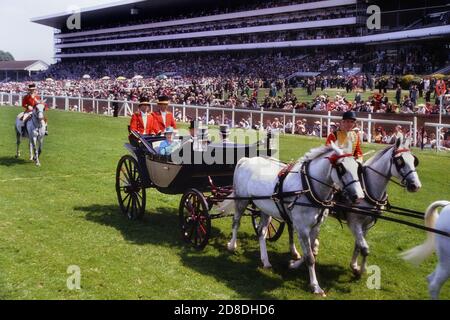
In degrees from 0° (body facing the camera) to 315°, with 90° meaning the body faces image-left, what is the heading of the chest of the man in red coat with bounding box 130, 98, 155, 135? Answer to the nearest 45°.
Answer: approximately 315°

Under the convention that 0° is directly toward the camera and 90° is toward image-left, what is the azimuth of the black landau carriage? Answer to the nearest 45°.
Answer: approximately 315°

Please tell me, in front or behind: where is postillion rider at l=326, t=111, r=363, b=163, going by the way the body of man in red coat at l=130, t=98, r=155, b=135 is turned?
in front

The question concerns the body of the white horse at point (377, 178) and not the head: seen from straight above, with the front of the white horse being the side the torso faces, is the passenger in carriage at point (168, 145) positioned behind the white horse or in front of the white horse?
behind

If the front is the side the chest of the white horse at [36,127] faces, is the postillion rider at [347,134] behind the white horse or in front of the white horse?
in front

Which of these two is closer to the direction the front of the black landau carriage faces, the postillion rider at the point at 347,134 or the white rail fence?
the postillion rider

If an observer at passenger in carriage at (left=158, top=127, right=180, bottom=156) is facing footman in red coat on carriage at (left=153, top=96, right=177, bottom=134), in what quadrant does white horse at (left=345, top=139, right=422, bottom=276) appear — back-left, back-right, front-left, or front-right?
back-right
